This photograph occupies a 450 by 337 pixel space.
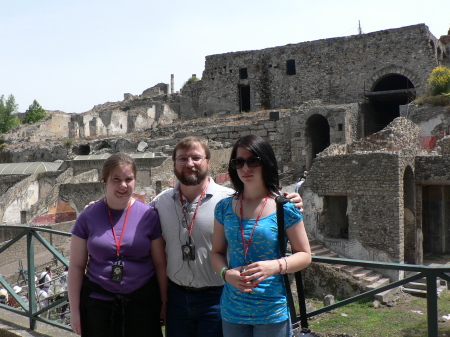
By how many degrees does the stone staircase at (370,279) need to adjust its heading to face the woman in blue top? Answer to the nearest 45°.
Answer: approximately 45° to its right

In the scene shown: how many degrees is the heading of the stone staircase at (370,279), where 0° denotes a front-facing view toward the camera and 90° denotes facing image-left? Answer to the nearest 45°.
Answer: approximately 315°

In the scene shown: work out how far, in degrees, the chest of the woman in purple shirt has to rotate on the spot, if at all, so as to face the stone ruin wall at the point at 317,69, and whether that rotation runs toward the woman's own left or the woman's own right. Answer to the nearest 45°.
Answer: approximately 135° to the woman's own left

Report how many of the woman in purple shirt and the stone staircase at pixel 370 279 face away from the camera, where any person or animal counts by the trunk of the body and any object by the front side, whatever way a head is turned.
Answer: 0

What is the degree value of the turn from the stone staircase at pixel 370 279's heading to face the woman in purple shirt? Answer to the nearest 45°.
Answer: approximately 45° to its right

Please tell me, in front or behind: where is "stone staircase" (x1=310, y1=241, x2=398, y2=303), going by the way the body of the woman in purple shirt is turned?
behind

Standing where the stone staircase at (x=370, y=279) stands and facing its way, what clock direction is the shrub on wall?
The shrub on wall is roughly at 8 o'clock from the stone staircase.

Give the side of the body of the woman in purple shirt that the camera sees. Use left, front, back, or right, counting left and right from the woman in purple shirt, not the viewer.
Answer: front

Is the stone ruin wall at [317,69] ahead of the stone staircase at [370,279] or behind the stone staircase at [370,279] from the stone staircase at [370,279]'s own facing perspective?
behind

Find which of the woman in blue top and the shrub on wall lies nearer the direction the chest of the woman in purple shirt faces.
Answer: the woman in blue top

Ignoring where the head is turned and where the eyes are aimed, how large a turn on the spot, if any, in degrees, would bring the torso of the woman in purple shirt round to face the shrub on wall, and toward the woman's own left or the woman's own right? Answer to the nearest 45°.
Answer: approximately 135° to the woman's own left
